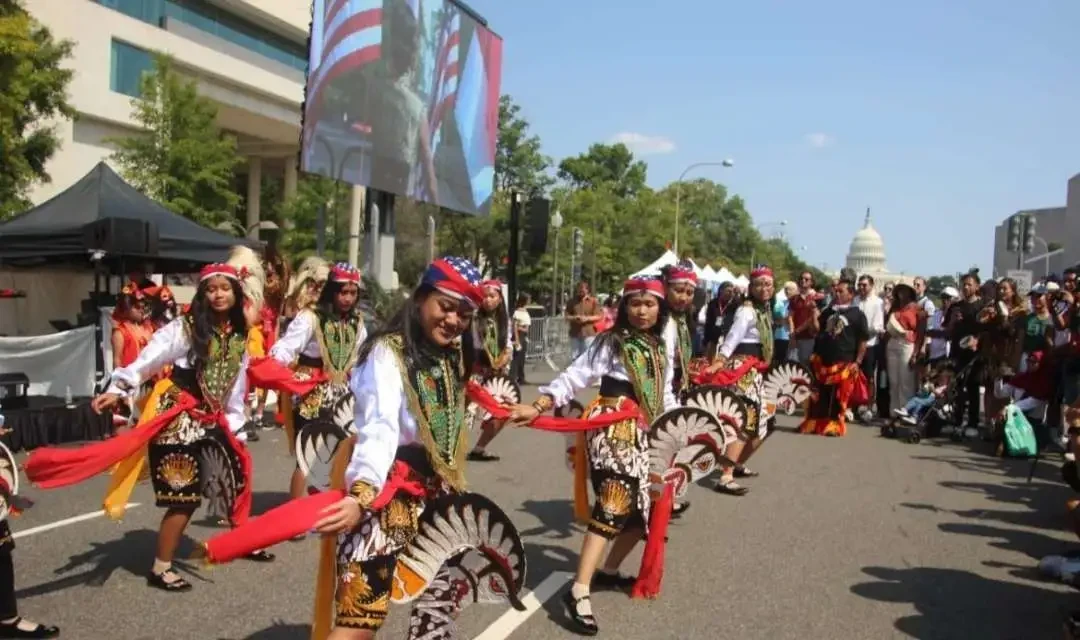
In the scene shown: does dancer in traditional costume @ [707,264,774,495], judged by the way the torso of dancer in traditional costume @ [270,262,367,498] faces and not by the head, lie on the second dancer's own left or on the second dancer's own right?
on the second dancer's own left

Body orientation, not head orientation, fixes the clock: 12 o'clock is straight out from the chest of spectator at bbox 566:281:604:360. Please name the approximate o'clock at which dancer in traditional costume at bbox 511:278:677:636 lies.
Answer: The dancer in traditional costume is roughly at 12 o'clock from the spectator.

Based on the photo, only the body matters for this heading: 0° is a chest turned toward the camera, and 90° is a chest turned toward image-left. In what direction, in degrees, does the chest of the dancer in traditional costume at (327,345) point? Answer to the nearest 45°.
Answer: approximately 315°

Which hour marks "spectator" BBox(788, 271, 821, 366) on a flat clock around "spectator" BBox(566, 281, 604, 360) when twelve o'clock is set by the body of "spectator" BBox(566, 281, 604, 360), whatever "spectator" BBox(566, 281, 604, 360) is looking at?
"spectator" BBox(788, 271, 821, 366) is roughly at 10 o'clock from "spectator" BBox(566, 281, 604, 360).

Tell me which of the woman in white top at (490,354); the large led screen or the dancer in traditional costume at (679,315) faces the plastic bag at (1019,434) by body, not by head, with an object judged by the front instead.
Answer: the large led screen

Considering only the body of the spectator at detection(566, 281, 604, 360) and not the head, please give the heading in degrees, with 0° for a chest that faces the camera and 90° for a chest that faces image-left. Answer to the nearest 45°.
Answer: approximately 0°

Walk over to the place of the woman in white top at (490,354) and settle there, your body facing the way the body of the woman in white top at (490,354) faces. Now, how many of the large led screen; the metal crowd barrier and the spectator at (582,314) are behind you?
3
